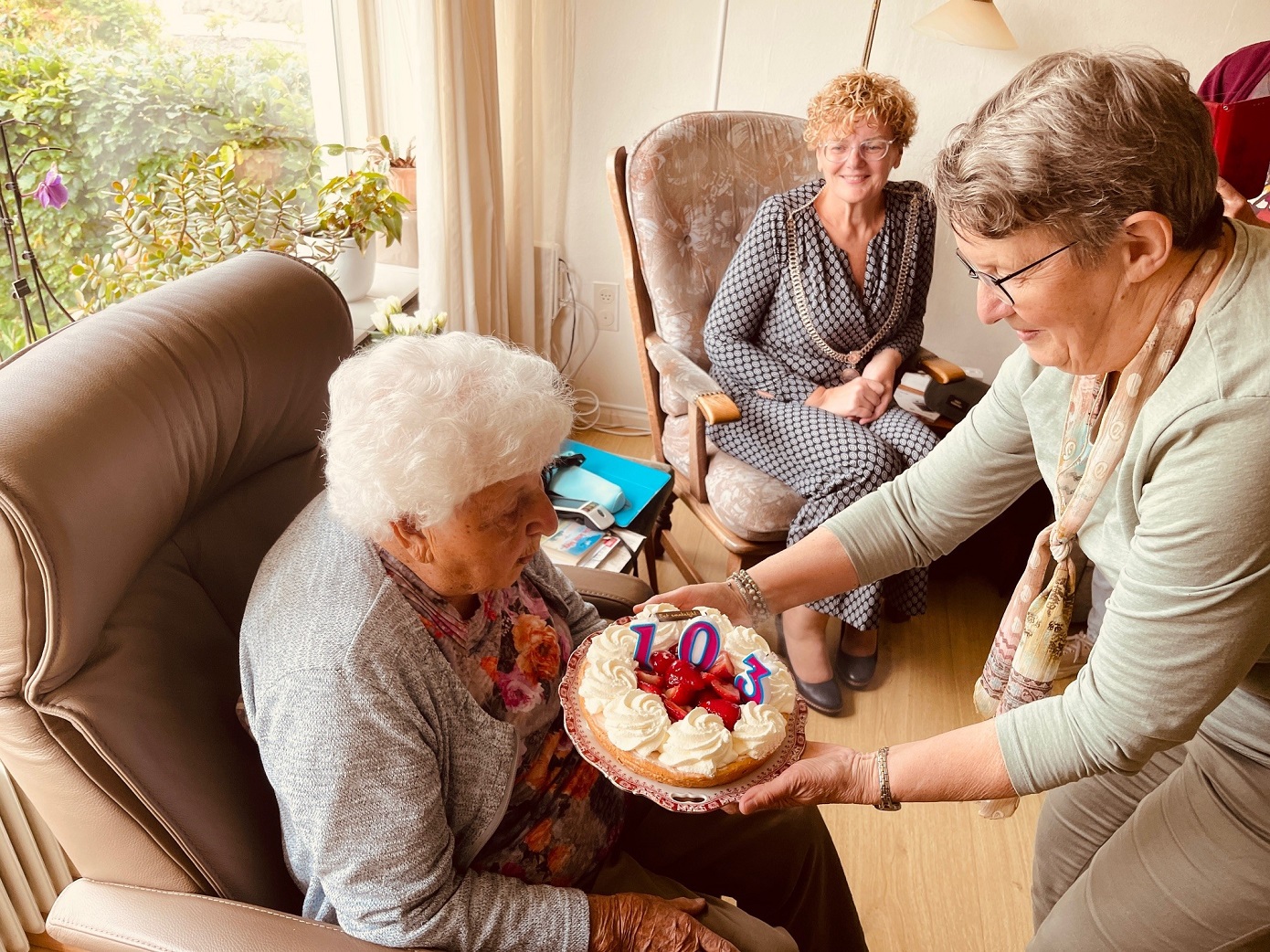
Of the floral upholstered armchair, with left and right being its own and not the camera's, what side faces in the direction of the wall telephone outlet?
back

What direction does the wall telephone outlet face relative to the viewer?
toward the camera

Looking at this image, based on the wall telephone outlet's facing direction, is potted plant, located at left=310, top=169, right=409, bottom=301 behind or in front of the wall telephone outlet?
in front

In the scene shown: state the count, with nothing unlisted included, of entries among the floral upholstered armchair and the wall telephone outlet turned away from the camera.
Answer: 0

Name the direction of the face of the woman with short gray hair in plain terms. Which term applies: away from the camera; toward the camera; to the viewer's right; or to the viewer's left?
to the viewer's left

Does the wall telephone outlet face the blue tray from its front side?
yes

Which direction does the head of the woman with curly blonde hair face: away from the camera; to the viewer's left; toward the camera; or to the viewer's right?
toward the camera

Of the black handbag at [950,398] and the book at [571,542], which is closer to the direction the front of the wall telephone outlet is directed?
the book

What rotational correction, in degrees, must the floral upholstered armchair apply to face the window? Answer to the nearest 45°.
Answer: approximately 90° to its right

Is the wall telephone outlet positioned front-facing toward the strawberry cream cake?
yes

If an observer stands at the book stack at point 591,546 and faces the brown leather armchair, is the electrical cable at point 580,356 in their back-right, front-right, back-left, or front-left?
back-right

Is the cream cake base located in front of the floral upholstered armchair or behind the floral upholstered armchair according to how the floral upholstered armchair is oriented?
in front

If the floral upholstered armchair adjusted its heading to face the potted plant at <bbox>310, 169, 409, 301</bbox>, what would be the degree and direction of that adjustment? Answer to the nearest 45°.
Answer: approximately 135° to its right

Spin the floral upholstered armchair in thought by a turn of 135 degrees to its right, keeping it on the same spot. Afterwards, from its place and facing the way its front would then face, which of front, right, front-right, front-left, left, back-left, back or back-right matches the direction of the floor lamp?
back-right

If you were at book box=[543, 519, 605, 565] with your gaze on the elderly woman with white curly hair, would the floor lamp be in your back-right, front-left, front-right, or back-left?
back-left

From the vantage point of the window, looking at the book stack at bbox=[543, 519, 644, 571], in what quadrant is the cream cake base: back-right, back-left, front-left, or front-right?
front-right

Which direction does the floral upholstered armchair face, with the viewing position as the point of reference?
facing the viewer and to the right of the viewer

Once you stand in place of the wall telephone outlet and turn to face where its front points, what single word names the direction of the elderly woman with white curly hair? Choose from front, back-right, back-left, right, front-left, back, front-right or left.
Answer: front

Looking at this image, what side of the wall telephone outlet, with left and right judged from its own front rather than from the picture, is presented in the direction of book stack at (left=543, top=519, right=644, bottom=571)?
front

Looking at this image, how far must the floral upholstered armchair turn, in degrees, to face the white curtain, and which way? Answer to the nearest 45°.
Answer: approximately 135° to its right
